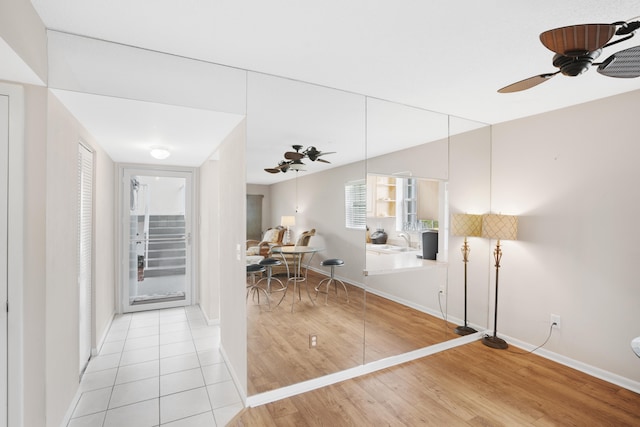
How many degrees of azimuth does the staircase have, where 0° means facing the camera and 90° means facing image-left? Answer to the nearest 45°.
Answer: approximately 0°

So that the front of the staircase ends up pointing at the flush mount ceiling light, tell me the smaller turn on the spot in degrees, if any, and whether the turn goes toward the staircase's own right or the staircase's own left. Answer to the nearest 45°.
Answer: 0° — it already faces it

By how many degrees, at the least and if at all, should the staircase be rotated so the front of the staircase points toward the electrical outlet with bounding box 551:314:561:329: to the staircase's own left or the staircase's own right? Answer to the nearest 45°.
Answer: approximately 45° to the staircase's own left

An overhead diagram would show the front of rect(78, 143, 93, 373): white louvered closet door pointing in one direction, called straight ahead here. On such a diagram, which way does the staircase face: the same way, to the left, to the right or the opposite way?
to the right

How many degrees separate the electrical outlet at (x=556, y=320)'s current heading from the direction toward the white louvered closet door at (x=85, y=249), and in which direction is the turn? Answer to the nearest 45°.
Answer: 0° — it already faces it

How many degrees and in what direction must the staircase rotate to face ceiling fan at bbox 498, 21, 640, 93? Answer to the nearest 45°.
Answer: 0° — it already faces it

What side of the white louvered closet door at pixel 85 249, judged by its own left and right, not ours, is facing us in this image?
right

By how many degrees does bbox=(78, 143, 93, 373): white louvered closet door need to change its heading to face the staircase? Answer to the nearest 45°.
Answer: approximately 45° to its left

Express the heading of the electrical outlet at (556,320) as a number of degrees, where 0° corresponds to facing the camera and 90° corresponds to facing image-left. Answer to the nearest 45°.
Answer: approximately 45°
